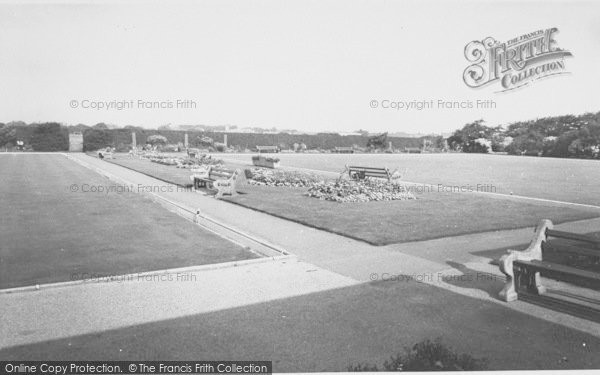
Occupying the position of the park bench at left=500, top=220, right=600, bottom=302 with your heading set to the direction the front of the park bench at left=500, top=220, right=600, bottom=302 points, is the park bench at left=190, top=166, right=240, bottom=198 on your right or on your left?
on your right

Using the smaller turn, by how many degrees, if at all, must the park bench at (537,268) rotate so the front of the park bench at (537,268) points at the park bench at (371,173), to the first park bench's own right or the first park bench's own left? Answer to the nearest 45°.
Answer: approximately 90° to the first park bench's own right

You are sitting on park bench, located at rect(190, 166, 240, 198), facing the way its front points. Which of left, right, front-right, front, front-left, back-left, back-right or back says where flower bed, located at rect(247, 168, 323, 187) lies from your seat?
back

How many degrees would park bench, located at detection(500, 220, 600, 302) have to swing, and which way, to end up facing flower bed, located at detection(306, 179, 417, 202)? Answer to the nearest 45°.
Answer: approximately 90° to its right

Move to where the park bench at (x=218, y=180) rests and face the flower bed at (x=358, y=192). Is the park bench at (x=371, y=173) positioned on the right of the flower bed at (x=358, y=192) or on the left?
left

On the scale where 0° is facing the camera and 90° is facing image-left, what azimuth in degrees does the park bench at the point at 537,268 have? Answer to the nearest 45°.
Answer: approximately 45°

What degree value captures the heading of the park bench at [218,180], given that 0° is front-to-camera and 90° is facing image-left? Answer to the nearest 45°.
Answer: approximately 45°

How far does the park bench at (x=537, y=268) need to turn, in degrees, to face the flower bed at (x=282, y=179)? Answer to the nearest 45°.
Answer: approximately 90° to its right

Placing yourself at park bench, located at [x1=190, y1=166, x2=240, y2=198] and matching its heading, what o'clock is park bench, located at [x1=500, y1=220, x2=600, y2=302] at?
park bench, located at [x1=500, y1=220, x2=600, y2=302] is roughly at 10 o'clock from park bench, located at [x1=190, y1=166, x2=240, y2=198].

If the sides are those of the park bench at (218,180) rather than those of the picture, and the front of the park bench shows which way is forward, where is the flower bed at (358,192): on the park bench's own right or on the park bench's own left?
on the park bench's own left

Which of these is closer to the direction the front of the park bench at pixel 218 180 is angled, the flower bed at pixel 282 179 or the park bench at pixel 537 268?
the park bench
